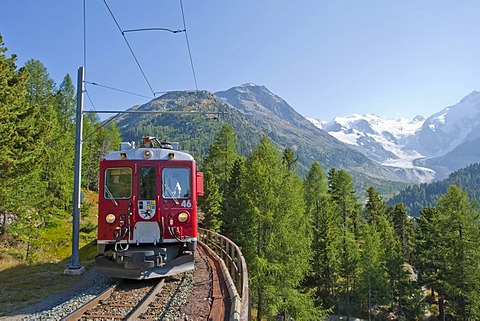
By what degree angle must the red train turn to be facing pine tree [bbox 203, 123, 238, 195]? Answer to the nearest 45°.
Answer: approximately 180°

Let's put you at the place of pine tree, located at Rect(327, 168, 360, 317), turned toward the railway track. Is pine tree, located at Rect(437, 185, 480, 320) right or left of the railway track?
left

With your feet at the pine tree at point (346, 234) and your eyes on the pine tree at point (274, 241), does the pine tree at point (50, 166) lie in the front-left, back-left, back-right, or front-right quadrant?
front-right

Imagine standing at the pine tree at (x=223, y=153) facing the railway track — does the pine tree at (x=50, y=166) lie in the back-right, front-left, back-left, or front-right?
front-right

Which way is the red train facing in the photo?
toward the camera

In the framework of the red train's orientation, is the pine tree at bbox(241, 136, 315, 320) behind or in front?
behind
